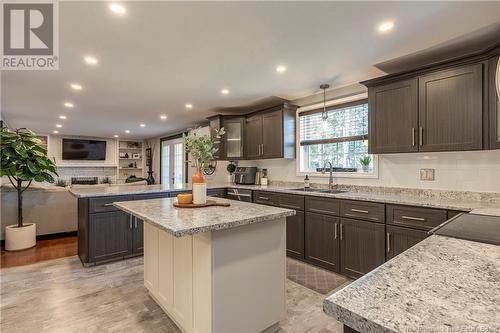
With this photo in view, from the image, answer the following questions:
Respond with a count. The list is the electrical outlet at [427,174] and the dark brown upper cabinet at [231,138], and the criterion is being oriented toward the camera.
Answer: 2

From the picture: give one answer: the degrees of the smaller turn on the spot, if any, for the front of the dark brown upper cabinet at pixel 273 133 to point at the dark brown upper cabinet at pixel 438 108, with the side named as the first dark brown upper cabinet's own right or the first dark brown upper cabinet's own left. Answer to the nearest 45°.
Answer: approximately 90° to the first dark brown upper cabinet's own left

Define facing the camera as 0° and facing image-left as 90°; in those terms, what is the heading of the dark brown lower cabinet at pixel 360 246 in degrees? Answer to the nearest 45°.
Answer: approximately 45°

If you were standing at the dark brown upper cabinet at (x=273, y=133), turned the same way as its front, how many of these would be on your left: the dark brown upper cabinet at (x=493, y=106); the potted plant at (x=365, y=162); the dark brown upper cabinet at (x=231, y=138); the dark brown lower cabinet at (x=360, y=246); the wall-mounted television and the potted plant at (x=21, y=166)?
3

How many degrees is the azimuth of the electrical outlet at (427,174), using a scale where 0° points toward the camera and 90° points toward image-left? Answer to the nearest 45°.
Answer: approximately 0°

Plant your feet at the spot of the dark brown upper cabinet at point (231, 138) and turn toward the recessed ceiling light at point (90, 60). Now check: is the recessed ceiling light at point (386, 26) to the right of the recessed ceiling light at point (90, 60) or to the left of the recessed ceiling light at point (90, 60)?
left

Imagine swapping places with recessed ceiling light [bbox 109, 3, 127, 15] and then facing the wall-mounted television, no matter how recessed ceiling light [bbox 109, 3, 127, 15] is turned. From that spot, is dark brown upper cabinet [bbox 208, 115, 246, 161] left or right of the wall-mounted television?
right

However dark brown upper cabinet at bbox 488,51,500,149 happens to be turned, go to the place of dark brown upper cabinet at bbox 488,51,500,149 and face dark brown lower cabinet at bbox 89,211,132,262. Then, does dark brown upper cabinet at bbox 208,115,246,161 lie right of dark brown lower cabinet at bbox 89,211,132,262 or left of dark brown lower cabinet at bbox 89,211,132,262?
right

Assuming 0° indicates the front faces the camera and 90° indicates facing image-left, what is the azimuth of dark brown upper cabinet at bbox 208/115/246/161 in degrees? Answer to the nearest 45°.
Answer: approximately 0°

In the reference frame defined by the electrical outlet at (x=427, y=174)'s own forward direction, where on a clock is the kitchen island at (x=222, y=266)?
The kitchen island is roughly at 1 o'clock from the electrical outlet.
